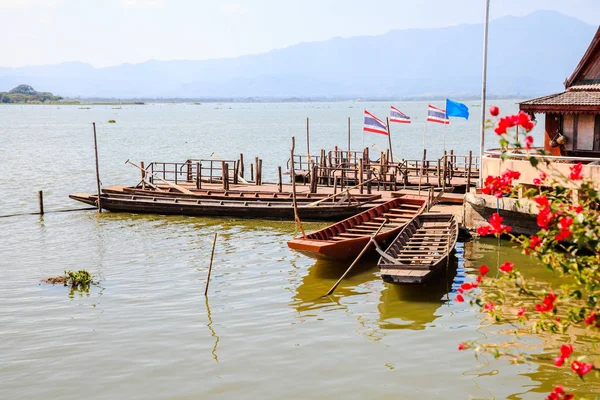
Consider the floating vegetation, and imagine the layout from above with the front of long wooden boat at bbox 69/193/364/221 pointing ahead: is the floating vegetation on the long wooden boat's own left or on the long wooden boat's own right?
on the long wooden boat's own left

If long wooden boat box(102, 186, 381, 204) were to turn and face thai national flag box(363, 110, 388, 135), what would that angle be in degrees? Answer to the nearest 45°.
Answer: approximately 180°

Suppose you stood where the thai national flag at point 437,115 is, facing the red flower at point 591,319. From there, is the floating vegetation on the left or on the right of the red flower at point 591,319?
right

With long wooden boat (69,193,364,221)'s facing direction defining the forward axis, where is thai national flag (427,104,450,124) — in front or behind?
behind

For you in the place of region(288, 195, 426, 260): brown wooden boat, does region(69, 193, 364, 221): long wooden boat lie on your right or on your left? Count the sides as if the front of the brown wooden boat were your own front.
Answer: on your right

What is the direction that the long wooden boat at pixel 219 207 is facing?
to the viewer's left

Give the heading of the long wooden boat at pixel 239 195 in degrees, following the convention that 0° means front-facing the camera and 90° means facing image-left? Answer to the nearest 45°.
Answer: approximately 90°

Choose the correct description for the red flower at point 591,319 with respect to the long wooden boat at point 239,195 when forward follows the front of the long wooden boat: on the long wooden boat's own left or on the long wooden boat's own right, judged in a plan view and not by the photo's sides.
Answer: on the long wooden boat's own left

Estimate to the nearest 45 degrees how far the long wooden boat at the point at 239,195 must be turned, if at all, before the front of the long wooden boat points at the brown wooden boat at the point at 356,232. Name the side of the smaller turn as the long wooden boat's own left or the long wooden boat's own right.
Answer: approximately 90° to the long wooden boat's own left

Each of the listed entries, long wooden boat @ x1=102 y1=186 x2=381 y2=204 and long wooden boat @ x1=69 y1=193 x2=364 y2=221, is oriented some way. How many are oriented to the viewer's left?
2

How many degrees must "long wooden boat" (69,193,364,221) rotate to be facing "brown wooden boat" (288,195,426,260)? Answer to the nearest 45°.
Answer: approximately 135° to its left

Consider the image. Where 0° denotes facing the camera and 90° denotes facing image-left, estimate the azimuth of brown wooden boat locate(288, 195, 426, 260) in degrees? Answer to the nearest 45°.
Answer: approximately 45°
